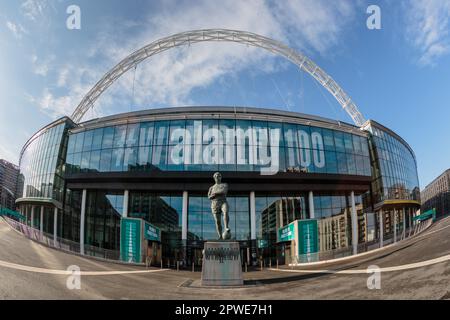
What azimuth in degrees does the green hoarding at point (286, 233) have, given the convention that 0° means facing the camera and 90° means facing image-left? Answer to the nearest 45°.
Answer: approximately 45°

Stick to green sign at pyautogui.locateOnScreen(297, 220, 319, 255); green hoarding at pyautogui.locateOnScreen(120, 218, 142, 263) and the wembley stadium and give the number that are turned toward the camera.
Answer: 3

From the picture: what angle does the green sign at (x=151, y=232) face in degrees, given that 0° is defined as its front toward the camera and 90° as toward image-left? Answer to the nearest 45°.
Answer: approximately 315°

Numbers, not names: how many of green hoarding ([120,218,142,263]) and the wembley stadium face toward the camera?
2

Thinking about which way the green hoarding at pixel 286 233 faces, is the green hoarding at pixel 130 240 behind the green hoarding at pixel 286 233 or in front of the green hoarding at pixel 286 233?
in front

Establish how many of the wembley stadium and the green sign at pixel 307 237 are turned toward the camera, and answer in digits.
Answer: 2
